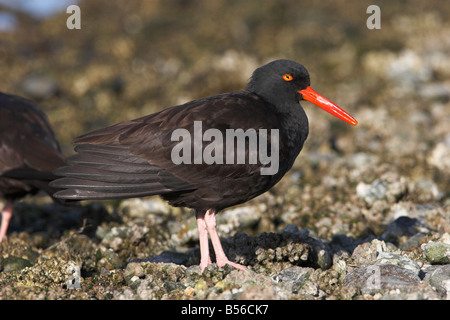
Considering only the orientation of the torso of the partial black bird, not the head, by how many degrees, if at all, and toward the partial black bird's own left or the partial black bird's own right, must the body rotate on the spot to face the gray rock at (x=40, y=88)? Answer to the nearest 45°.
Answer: approximately 90° to the partial black bird's own right

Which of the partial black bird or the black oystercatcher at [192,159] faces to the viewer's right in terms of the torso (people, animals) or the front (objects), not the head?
the black oystercatcher

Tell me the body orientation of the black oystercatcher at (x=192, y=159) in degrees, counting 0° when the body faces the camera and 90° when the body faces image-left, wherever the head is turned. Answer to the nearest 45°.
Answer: approximately 270°

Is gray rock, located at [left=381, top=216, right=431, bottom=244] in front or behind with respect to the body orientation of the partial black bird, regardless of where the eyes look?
behind

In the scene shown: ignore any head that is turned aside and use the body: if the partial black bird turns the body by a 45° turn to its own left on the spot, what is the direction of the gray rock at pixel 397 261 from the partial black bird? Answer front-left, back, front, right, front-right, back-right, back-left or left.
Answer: left

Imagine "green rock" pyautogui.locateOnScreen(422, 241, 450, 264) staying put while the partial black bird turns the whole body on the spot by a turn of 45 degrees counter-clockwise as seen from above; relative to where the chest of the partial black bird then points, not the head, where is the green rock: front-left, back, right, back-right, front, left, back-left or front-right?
left

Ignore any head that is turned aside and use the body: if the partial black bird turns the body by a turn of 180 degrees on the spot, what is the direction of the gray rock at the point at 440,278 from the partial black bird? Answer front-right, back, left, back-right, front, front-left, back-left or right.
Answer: front-right

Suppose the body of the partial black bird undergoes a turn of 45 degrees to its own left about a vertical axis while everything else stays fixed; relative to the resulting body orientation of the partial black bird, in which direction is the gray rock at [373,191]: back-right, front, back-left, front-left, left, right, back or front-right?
back-left

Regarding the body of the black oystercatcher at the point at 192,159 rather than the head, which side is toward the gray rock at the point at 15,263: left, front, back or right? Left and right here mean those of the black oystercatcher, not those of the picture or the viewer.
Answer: back

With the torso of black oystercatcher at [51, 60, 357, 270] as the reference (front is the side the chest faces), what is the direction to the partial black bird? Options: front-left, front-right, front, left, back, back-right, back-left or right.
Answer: back-left

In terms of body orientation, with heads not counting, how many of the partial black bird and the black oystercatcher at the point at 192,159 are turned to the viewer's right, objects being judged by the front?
1

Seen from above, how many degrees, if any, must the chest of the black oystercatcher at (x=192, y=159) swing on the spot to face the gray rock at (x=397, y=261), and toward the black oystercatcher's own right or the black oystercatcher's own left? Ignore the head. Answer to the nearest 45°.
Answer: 0° — it already faces it

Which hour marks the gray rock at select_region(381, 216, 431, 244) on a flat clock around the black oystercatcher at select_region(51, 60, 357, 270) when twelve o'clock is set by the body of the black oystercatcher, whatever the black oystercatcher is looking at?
The gray rock is roughly at 11 o'clock from the black oystercatcher.

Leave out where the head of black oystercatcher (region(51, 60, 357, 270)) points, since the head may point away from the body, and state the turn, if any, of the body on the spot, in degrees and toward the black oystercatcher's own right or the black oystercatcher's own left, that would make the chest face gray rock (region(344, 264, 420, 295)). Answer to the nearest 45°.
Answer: approximately 45° to the black oystercatcher's own right

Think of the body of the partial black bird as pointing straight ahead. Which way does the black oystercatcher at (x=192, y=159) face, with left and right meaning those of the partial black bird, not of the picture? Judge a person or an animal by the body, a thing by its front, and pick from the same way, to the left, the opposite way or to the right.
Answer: the opposite way

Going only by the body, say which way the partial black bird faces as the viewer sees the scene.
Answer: to the viewer's left
